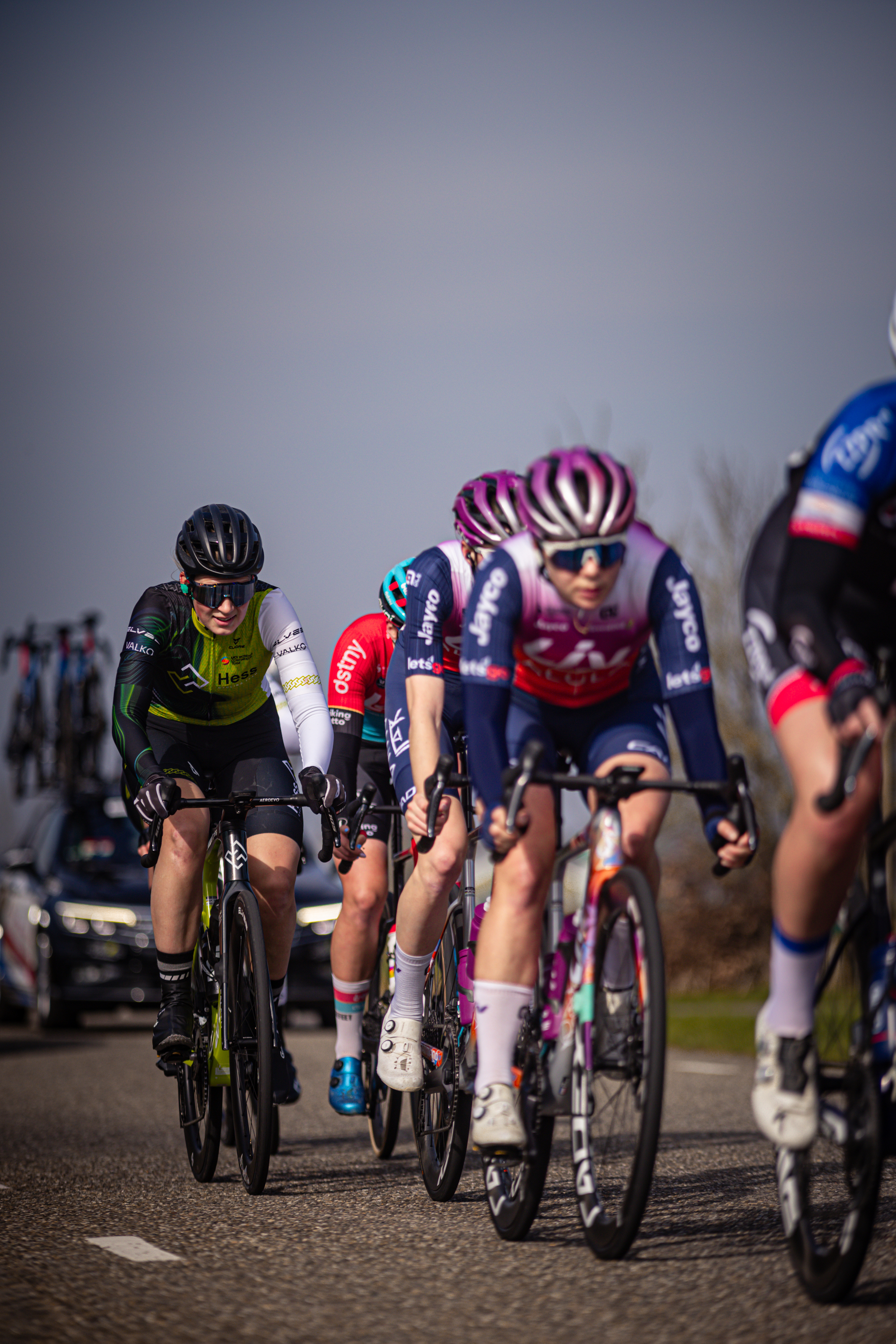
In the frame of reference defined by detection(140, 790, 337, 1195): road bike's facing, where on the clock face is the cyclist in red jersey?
The cyclist in red jersey is roughly at 7 o'clock from the road bike.

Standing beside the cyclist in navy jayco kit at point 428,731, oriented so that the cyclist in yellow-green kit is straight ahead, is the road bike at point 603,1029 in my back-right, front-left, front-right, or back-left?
back-left

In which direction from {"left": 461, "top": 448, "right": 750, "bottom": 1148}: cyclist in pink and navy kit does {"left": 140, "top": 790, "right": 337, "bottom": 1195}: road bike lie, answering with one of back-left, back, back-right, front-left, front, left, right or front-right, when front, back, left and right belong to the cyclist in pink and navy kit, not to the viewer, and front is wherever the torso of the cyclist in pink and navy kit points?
back-right

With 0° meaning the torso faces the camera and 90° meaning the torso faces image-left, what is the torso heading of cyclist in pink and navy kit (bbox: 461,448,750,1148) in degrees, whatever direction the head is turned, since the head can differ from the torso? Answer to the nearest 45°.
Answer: approximately 0°

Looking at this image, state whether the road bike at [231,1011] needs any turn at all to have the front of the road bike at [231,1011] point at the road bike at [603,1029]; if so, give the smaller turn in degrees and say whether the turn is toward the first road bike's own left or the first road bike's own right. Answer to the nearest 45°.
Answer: approximately 45° to the first road bike's own left

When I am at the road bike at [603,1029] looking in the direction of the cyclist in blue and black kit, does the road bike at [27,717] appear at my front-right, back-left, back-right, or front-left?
back-left

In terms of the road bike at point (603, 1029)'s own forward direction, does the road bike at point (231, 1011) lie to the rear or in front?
to the rear
